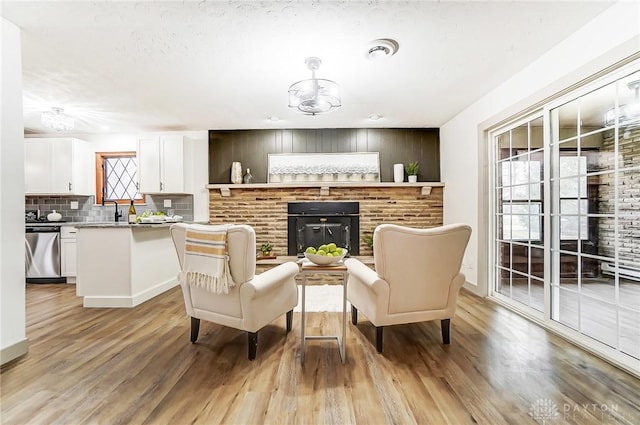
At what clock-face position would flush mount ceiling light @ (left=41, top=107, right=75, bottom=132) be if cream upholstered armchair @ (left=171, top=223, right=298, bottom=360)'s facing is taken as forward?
The flush mount ceiling light is roughly at 9 o'clock from the cream upholstered armchair.

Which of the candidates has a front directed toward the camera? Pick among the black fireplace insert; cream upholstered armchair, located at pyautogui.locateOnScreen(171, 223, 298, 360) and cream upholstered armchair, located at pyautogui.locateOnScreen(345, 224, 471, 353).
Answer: the black fireplace insert

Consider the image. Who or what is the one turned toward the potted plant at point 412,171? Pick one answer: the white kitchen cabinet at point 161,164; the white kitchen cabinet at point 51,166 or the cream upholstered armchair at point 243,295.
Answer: the cream upholstered armchair

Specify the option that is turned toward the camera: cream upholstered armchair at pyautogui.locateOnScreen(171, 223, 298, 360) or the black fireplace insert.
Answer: the black fireplace insert

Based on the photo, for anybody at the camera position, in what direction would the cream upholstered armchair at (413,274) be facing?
facing away from the viewer and to the left of the viewer

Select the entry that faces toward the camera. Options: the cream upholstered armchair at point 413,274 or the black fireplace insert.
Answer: the black fireplace insert

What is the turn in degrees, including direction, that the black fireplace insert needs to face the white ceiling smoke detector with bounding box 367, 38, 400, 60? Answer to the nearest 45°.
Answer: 0° — it already faces it

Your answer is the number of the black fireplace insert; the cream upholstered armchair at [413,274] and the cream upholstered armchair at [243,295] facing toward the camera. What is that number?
1

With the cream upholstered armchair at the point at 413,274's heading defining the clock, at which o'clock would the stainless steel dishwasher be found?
The stainless steel dishwasher is roughly at 11 o'clock from the cream upholstered armchair.

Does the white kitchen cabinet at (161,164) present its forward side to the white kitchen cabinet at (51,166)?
no

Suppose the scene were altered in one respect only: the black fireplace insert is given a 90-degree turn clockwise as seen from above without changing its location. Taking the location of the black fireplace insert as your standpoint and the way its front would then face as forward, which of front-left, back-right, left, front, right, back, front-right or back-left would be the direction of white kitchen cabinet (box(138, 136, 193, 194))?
front

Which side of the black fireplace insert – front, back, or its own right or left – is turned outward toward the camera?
front

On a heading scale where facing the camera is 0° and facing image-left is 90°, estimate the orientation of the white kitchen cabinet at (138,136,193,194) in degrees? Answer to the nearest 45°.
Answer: approximately 45°

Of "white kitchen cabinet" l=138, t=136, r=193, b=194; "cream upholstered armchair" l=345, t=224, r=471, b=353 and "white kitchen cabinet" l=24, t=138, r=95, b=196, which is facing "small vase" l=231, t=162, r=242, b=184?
the cream upholstered armchair

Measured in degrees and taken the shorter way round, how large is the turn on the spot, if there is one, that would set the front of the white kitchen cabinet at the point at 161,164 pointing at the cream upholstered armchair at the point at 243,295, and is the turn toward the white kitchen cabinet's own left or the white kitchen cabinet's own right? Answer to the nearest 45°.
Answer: approximately 45° to the white kitchen cabinet's own left

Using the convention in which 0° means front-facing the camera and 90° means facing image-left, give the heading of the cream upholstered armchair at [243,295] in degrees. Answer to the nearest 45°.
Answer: approximately 225°

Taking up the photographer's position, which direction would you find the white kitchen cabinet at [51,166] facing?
facing the viewer and to the left of the viewer

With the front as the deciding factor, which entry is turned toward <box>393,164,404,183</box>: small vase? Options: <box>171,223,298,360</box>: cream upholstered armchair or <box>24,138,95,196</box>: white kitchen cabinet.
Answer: the cream upholstered armchair
